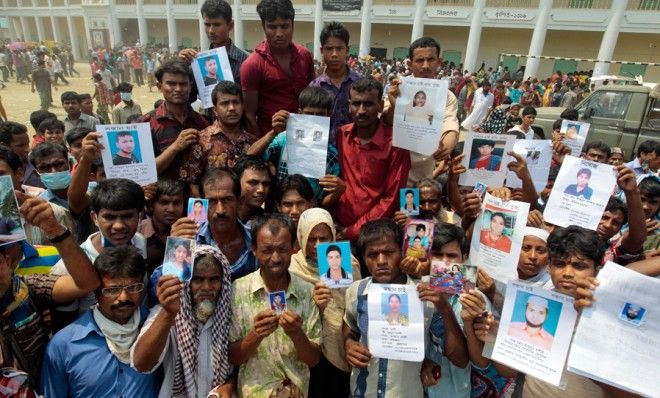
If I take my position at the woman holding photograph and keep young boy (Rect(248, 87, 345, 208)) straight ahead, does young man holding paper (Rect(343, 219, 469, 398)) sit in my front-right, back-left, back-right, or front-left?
back-right

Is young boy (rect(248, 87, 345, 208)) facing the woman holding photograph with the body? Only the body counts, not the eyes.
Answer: yes

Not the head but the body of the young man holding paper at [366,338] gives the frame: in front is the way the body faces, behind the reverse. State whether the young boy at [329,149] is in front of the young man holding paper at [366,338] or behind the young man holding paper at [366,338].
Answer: behind

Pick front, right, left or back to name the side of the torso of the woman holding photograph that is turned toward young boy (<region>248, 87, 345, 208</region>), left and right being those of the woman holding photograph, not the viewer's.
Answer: back

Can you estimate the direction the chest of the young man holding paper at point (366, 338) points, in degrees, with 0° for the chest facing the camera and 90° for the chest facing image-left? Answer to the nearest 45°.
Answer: approximately 0°

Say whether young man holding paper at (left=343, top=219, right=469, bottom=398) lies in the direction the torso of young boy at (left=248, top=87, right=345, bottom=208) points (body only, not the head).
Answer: yes

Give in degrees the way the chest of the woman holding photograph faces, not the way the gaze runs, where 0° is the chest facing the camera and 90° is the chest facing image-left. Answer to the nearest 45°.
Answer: approximately 0°
